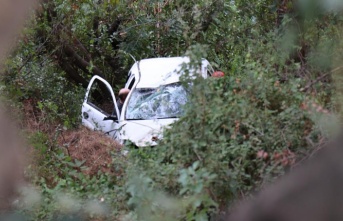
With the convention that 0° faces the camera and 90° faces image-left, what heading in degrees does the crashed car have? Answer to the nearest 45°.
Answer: approximately 0°

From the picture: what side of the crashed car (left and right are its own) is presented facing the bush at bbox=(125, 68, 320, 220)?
front
